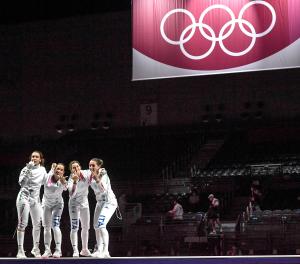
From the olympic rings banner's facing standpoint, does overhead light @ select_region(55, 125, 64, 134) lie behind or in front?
behind

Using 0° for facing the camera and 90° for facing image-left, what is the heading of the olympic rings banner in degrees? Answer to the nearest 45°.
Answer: approximately 0°
